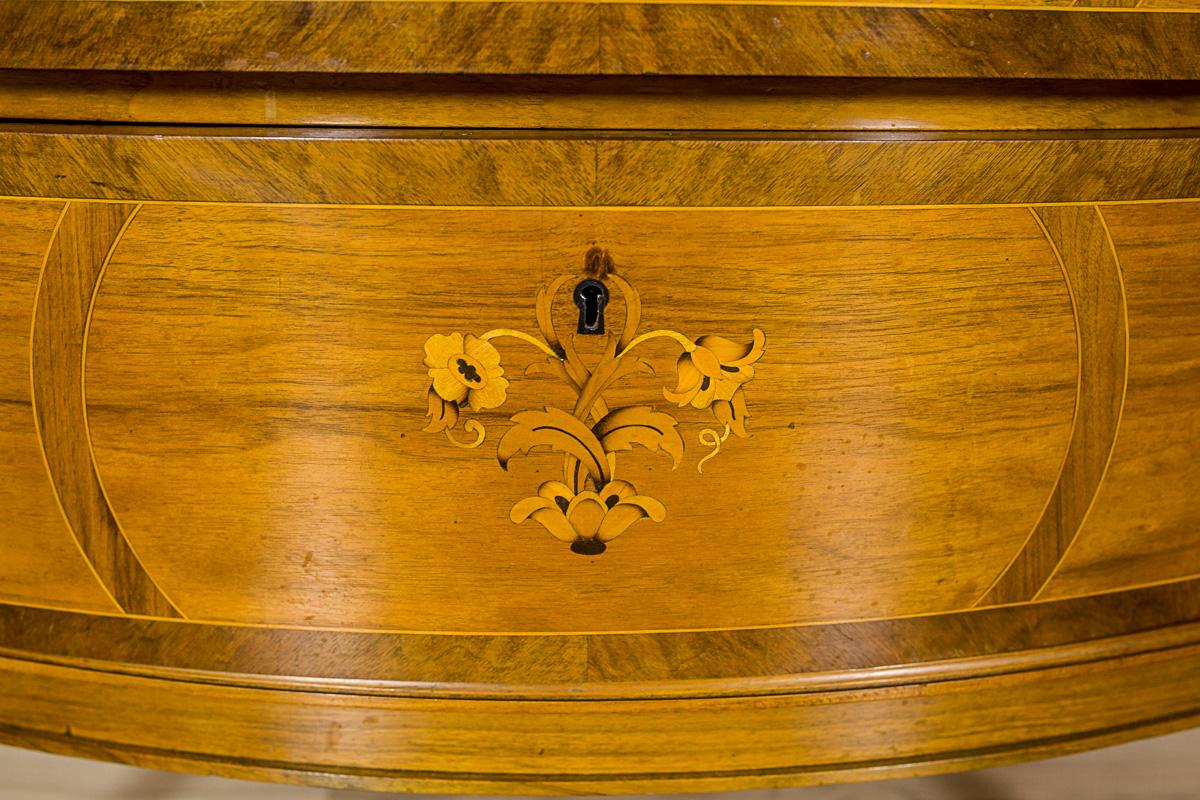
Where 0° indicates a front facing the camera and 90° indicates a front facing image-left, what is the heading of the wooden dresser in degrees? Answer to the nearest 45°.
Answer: approximately 0°
